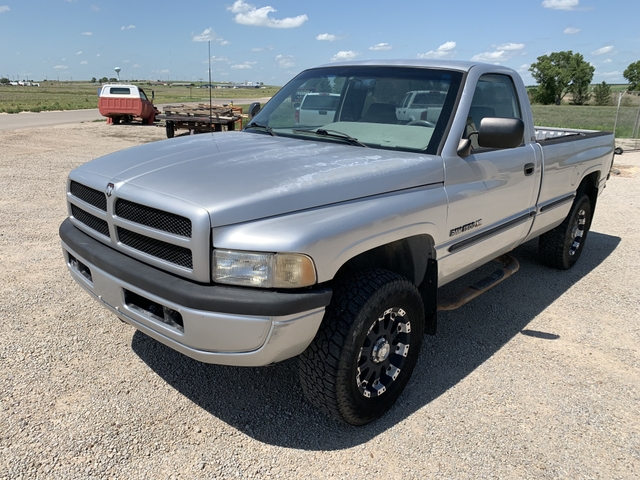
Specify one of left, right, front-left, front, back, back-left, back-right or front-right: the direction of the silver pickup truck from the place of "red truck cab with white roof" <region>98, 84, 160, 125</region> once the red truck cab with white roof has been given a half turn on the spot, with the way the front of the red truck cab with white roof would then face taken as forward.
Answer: front-left

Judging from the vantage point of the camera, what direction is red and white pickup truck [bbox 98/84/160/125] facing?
facing away from the viewer and to the right of the viewer

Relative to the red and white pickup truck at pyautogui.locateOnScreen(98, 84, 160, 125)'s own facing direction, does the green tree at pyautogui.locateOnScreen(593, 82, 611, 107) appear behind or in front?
in front

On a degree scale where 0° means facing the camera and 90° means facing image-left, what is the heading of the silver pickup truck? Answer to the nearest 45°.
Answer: approximately 45°

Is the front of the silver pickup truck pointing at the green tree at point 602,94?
no
